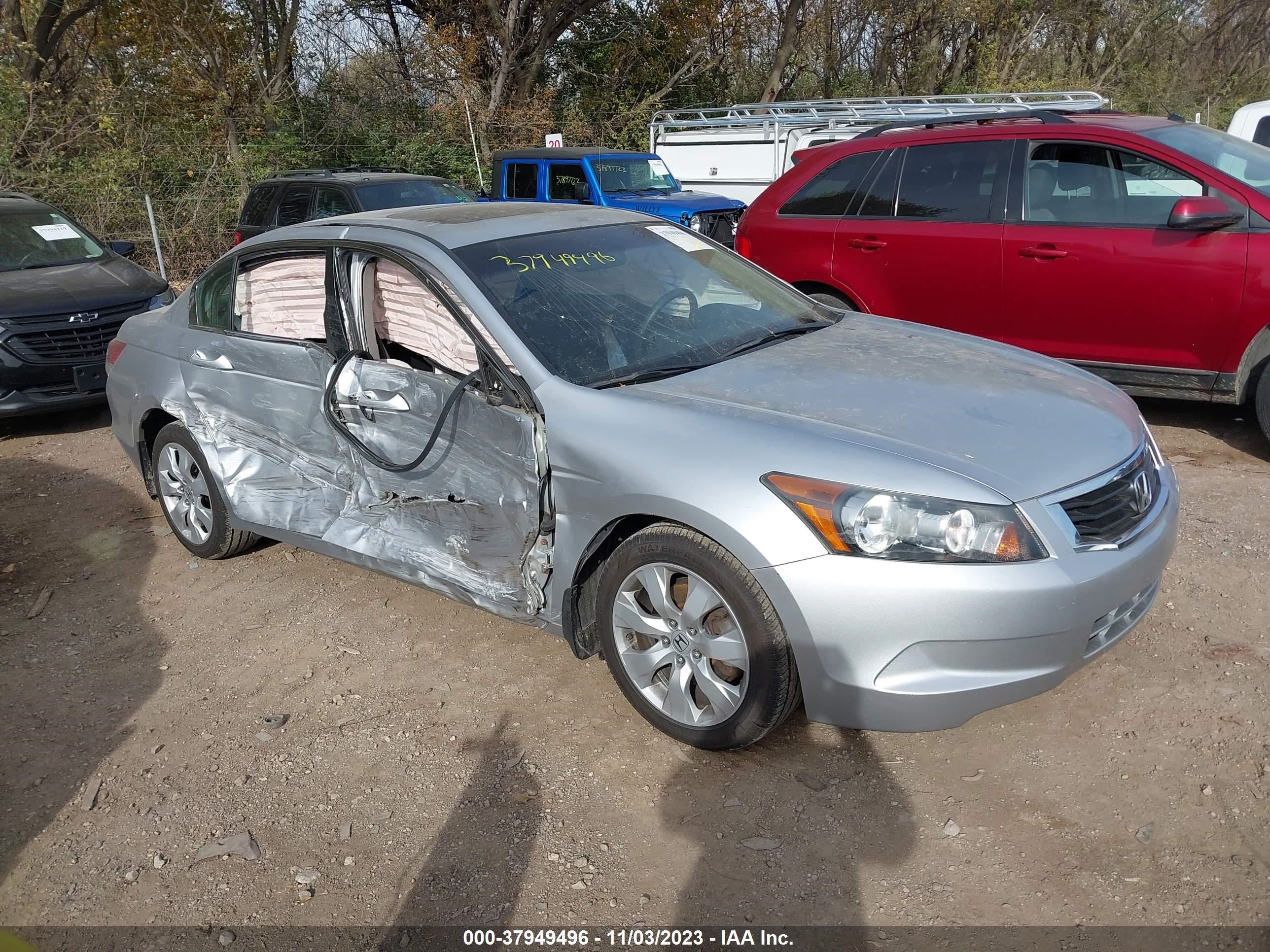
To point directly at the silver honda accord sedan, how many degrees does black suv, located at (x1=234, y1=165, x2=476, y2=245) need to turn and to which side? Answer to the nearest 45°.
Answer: approximately 45° to its right

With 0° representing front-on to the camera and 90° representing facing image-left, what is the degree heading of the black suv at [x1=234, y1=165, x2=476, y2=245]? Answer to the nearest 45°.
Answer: approximately 315°

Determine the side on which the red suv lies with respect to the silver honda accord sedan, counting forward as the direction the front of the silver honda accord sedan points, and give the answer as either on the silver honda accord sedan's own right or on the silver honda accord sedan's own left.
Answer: on the silver honda accord sedan's own left

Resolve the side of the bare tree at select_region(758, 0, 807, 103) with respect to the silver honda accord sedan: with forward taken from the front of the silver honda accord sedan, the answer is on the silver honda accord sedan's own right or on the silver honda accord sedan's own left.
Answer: on the silver honda accord sedan's own left

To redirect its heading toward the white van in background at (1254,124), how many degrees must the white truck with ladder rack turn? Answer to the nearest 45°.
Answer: approximately 45° to its right

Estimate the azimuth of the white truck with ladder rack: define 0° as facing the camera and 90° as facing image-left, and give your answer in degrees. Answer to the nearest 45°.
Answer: approximately 270°

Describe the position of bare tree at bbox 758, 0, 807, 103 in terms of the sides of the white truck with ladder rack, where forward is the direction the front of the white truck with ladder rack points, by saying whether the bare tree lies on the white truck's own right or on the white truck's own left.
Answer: on the white truck's own left

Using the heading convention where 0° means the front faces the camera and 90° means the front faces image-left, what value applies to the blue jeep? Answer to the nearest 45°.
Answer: approximately 315°
